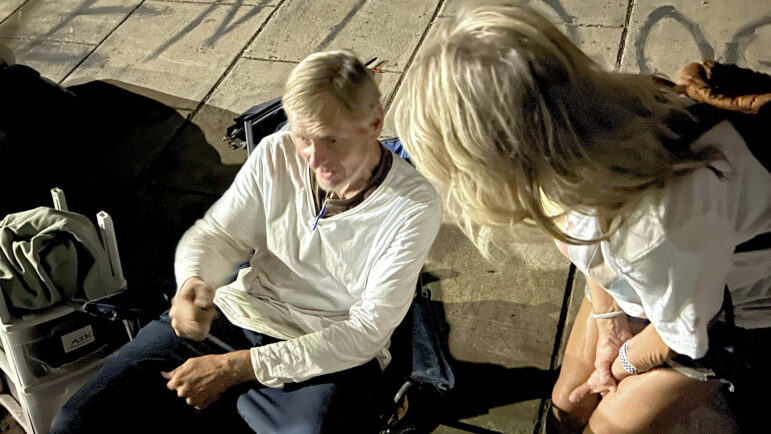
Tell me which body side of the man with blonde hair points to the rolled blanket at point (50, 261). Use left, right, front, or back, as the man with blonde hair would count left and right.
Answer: right

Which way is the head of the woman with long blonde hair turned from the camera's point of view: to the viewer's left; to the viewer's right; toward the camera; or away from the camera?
to the viewer's left

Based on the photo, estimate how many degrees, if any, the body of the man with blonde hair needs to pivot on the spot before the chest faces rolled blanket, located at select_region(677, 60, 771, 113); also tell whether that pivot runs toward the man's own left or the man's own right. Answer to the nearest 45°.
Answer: approximately 135° to the man's own left

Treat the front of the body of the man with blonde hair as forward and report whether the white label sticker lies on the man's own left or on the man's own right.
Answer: on the man's own right

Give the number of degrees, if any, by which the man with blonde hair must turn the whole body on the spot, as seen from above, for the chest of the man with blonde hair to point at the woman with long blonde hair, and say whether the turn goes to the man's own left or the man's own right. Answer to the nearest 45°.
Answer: approximately 90° to the man's own left
